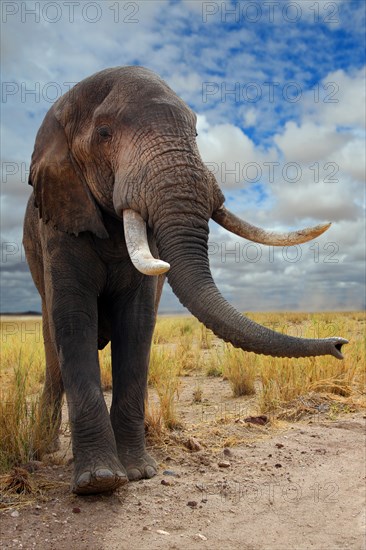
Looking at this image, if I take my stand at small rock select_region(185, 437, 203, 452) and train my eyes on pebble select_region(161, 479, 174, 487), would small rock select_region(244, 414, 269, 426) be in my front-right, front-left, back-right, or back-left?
back-left

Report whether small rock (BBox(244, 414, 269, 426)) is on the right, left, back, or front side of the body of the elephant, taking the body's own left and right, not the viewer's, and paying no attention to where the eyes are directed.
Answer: left

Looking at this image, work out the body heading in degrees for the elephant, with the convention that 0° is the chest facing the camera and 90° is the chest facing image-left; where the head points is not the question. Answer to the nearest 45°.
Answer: approximately 315°
